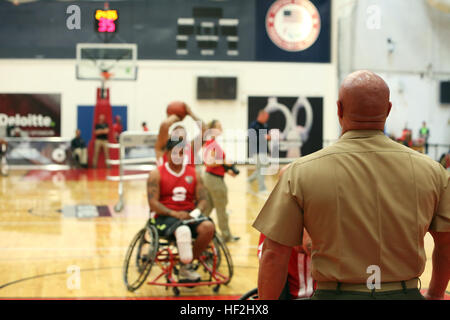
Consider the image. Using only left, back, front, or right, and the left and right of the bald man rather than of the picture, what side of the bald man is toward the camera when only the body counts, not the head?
back

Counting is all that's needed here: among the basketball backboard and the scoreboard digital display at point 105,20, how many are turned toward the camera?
2

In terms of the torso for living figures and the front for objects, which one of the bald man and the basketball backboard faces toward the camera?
the basketball backboard

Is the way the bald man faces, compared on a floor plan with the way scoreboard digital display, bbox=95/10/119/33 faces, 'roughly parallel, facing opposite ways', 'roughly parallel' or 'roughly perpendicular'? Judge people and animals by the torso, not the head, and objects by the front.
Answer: roughly parallel, facing opposite ways

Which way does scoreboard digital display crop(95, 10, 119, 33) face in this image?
toward the camera

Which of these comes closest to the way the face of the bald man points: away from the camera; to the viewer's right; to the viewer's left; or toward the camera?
away from the camera

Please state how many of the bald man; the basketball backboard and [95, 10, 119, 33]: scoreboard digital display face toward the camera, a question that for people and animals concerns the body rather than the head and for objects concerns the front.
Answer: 2

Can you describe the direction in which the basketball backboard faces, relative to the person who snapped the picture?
facing the viewer

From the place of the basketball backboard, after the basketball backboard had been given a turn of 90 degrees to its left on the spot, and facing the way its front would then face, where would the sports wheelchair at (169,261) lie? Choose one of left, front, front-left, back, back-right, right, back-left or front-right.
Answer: right

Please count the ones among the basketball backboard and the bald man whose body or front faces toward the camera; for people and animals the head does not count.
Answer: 1

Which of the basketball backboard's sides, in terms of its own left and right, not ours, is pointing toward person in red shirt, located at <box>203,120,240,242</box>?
front

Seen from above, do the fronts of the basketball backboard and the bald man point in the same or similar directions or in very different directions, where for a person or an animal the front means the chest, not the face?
very different directions
